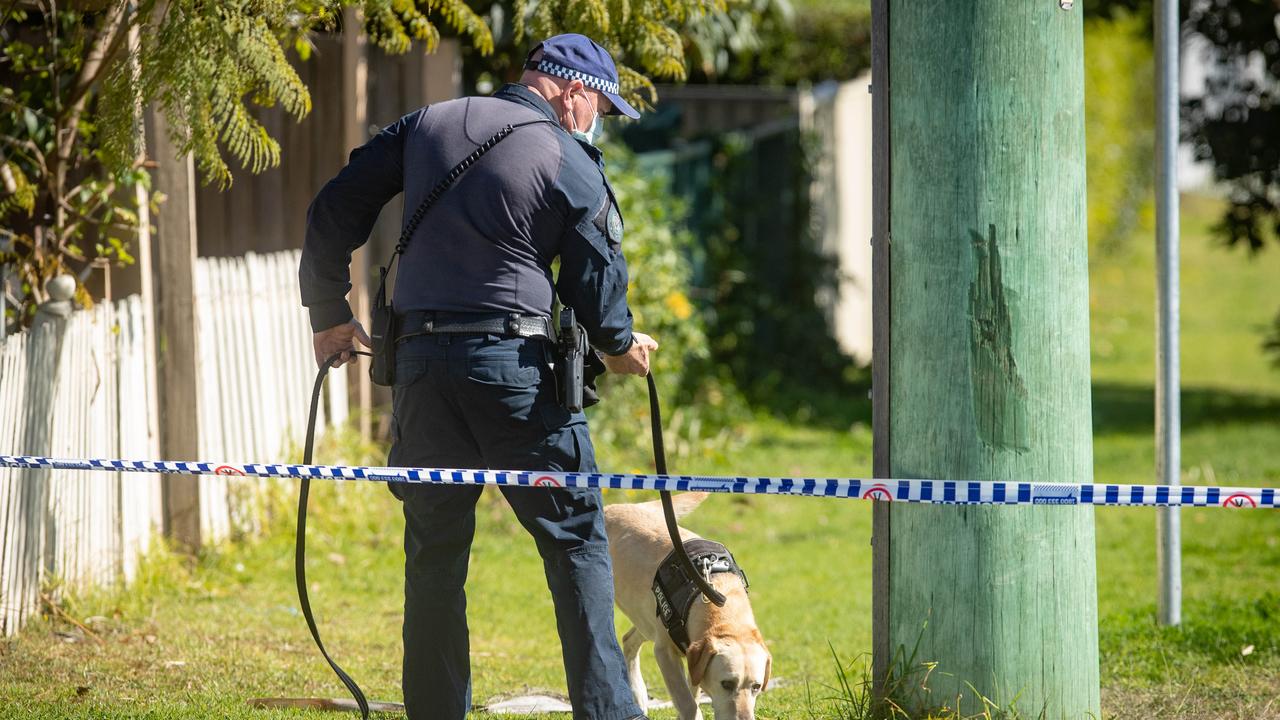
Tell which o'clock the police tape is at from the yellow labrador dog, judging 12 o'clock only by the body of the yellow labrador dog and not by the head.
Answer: The police tape is roughly at 12 o'clock from the yellow labrador dog.

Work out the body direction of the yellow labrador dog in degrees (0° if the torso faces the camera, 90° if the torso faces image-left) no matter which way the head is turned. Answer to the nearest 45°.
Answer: approximately 315°

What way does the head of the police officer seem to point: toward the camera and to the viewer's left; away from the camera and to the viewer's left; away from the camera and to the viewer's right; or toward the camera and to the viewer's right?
away from the camera and to the viewer's right

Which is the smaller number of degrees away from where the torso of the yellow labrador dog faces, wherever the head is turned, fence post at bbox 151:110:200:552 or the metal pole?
the metal pole

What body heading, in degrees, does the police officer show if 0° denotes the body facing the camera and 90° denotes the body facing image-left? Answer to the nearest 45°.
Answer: approximately 225°

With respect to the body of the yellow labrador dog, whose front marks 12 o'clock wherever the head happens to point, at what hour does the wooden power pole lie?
The wooden power pole is roughly at 11 o'clock from the yellow labrador dog.

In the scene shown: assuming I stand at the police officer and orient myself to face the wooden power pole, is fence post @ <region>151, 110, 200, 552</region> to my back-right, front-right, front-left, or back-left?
back-left

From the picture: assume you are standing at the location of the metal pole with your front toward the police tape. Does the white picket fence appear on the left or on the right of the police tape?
right

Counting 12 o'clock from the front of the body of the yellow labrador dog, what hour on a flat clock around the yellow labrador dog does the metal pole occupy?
The metal pole is roughly at 9 o'clock from the yellow labrador dog.
